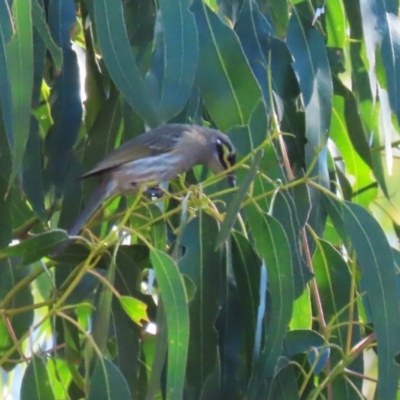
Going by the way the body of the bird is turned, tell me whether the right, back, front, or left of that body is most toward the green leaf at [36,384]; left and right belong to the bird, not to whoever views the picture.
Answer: back

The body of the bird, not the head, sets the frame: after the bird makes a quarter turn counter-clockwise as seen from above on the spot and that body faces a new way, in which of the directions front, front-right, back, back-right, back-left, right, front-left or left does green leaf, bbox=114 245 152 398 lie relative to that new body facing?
back

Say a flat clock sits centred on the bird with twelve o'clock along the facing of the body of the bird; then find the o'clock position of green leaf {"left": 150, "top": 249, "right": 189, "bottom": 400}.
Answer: The green leaf is roughly at 3 o'clock from the bird.

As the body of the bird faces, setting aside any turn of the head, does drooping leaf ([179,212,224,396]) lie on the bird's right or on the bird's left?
on the bird's right

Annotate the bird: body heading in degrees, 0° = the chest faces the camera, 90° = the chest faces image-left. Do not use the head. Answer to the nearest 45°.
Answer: approximately 270°

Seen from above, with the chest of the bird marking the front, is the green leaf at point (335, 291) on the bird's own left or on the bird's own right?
on the bird's own right

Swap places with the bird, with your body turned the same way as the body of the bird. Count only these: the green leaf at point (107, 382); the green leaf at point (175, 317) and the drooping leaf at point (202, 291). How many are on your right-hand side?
3

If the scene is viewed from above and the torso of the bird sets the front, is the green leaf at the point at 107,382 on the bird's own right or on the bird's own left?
on the bird's own right
